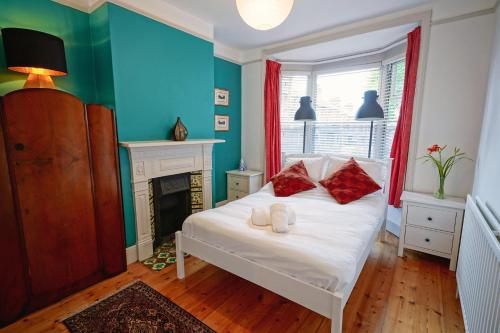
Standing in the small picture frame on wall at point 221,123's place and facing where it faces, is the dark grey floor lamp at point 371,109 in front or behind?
in front

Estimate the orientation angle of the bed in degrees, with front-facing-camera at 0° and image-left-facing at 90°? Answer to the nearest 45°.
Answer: approximately 45°

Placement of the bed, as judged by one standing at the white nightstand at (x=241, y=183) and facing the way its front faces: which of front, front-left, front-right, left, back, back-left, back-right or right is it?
front-left

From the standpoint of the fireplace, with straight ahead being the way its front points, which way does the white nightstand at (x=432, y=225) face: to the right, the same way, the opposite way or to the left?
to the right

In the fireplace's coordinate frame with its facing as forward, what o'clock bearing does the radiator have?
The radiator is roughly at 12 o'clock from the fireplace.

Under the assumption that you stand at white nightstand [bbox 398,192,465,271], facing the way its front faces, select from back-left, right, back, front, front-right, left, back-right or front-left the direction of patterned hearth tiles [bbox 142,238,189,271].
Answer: front-right

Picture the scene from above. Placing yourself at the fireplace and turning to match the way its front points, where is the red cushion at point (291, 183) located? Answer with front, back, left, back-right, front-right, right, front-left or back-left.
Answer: front-left

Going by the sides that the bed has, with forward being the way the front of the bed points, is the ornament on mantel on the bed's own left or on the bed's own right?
on the bed's own right

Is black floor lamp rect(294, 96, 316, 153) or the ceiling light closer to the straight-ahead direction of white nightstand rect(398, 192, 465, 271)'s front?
the ceiling light

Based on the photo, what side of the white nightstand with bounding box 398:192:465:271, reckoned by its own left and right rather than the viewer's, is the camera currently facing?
front

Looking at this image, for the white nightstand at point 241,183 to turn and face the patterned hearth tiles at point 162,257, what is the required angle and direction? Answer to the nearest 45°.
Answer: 0° — it already faces it

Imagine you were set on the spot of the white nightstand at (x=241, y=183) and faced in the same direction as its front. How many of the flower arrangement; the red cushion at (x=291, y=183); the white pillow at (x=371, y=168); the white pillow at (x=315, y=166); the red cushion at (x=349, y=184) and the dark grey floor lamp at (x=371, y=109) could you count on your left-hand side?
6

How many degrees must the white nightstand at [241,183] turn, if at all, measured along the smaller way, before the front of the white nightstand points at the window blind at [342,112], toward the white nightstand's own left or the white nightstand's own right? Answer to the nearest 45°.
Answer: approximately 135° to the white nightstand's own left

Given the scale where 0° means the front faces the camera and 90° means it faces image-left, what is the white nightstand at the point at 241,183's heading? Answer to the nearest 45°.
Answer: approximately 45°

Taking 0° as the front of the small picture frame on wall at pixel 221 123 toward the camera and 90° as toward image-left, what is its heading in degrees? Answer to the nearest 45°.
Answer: approximately 315°

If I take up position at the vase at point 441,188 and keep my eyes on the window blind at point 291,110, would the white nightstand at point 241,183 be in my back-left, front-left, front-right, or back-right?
front-left

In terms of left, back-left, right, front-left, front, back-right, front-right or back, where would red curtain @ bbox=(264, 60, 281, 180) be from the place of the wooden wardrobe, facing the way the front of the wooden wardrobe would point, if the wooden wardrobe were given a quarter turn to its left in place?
front-right

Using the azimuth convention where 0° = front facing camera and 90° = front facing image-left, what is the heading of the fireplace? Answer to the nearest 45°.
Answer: approximately 315°

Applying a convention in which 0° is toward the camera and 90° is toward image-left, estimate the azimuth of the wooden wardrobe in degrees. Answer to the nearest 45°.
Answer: approximately 315°
